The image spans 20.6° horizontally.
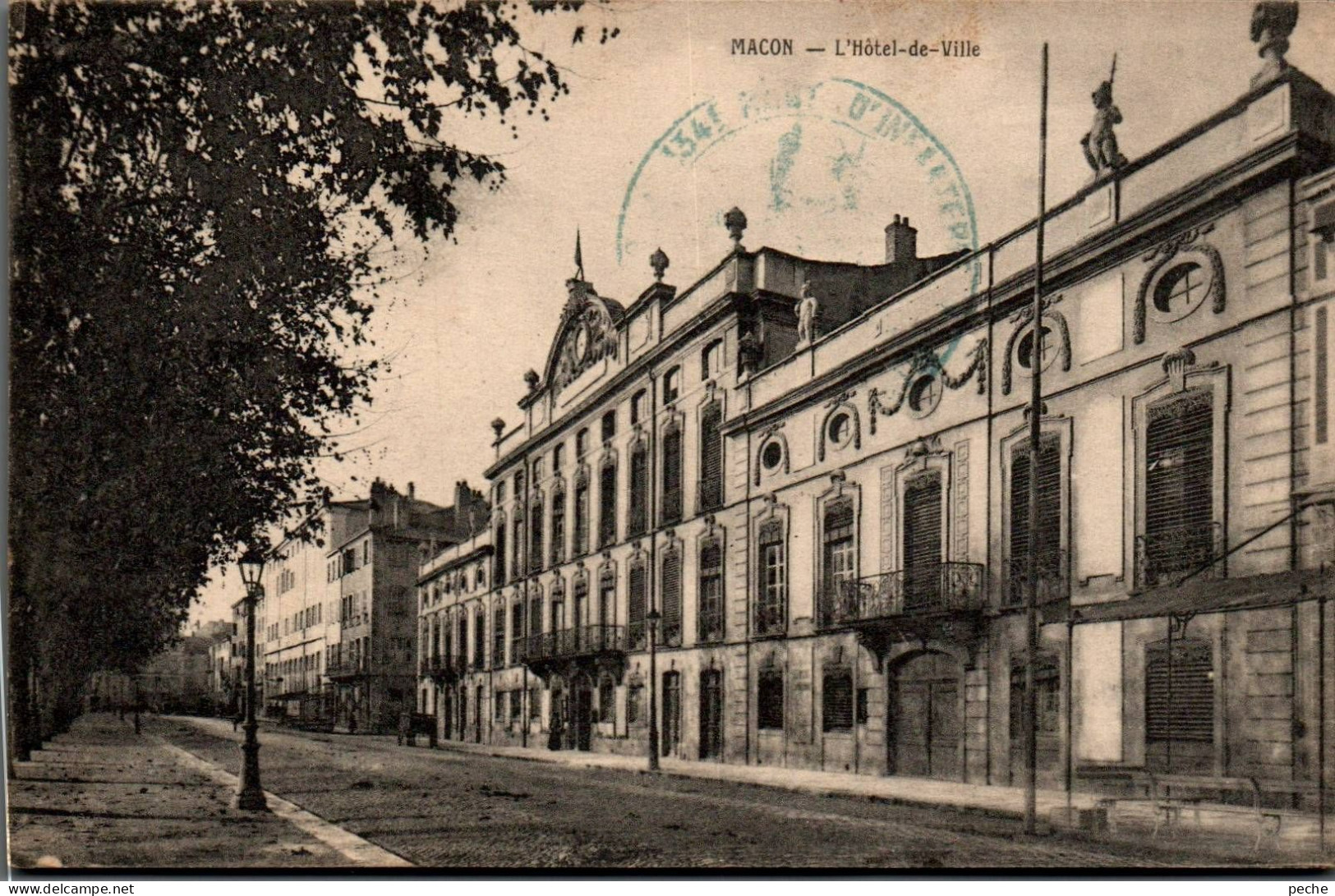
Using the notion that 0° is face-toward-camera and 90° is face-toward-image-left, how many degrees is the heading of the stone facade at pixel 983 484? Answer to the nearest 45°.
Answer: approximately 45°
